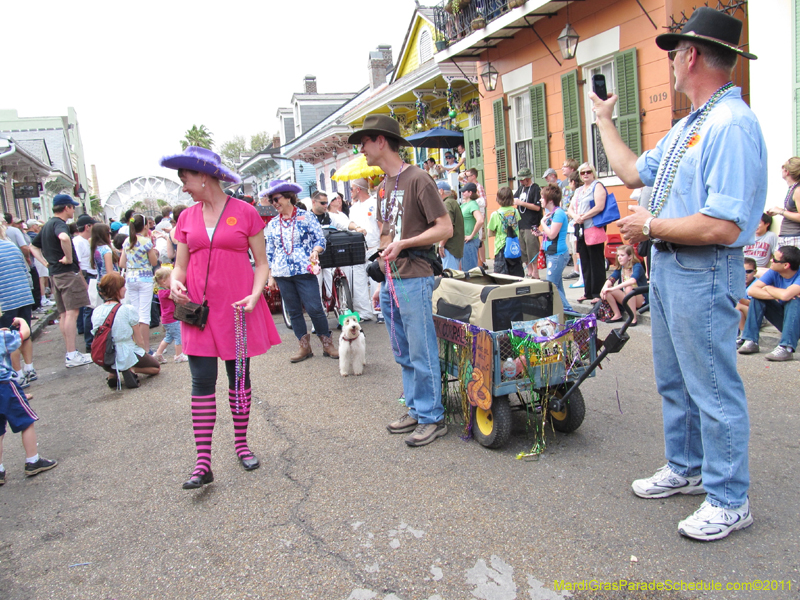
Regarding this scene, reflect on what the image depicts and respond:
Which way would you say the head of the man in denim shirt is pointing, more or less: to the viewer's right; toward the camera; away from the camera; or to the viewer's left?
to the viewer's left

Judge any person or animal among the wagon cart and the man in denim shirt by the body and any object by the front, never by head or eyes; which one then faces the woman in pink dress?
the man in denim shirt

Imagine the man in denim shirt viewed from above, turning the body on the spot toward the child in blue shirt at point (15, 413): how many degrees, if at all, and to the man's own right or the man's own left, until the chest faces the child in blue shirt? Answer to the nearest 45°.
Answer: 0° — they already face them

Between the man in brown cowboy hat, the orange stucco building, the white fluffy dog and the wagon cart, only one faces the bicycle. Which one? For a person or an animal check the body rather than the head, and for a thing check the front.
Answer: the orange stucco building

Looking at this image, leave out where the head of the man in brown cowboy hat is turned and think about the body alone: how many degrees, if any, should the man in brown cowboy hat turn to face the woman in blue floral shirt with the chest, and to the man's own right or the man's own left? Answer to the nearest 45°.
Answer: approximately 90° to the man's own right

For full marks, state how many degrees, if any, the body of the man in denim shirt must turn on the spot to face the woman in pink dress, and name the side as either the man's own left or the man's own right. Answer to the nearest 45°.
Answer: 0° — they already face them

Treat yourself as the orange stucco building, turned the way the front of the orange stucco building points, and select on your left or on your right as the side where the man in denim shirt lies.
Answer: on your left

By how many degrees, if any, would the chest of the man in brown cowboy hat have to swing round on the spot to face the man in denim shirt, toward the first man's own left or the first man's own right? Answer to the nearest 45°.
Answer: approximately 90° to the first man's own left

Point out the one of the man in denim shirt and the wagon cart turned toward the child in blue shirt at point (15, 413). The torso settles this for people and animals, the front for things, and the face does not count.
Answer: the man in denim shirt

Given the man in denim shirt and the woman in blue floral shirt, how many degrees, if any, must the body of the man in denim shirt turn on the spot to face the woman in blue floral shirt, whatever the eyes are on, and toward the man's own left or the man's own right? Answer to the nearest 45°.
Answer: approximately 45° to the man's own right

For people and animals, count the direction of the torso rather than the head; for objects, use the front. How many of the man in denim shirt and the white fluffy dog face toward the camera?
1

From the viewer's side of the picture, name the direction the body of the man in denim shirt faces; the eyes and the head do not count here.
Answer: to the viewer's left

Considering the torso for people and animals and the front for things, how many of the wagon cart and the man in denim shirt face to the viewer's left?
1
